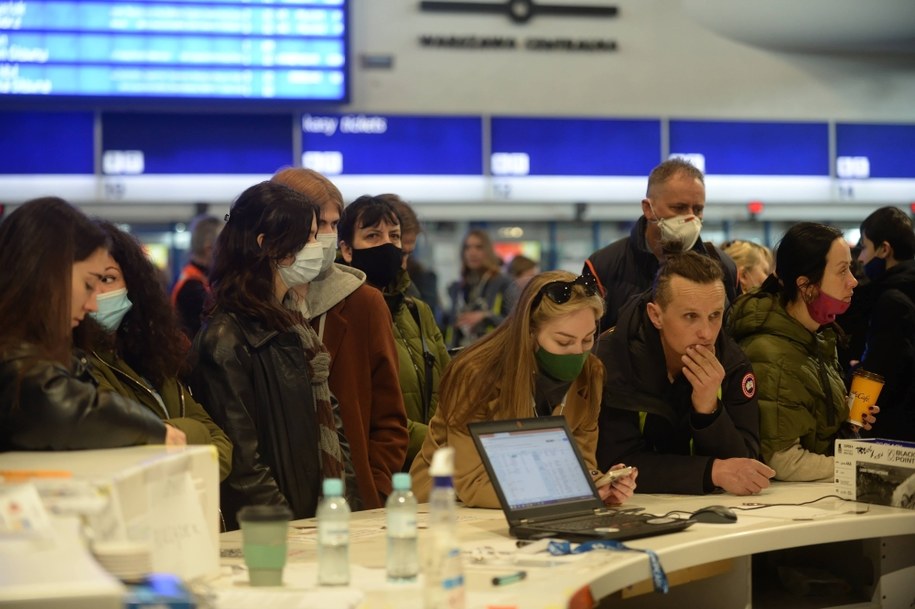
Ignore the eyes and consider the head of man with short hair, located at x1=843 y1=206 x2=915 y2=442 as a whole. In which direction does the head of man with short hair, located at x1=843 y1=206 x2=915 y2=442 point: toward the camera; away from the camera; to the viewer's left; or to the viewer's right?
to the viewer's left

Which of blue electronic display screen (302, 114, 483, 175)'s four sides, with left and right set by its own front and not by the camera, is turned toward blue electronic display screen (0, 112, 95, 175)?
right

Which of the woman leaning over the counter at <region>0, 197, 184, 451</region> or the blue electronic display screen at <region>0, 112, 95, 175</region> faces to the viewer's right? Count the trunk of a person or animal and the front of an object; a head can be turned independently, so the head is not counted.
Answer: the woman leaning over the counter

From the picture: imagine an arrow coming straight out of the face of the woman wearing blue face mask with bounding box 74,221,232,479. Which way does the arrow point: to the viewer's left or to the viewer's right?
to the viewer's left

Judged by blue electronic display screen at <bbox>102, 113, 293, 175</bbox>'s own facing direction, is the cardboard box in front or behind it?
in front

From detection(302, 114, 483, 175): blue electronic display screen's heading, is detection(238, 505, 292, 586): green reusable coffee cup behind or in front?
in front

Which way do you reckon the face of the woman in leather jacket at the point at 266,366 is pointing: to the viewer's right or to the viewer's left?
to the viewer's right

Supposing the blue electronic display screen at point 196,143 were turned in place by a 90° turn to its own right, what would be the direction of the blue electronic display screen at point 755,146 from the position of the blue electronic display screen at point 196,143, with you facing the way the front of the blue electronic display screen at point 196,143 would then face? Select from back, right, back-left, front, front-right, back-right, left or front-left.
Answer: back

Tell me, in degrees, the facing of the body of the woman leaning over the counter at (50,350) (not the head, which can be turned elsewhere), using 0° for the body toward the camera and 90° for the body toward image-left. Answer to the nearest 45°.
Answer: approximately 270°

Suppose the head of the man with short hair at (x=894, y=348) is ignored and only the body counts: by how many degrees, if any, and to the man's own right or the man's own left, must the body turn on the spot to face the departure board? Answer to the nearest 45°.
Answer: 0° — they already face it

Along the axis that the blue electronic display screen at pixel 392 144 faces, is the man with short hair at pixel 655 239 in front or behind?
in front

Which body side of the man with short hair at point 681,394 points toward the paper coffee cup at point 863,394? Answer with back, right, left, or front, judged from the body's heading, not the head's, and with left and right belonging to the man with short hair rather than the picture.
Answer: left
